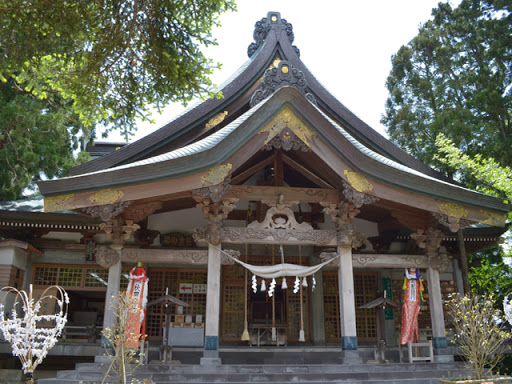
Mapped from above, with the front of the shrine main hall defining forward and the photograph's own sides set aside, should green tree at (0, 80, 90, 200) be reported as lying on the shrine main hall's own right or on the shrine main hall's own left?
on the shrine main hall's own right

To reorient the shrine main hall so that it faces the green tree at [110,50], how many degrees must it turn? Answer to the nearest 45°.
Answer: approximately 45° to its right

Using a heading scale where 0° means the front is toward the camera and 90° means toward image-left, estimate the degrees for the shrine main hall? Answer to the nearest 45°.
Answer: approximately 0°

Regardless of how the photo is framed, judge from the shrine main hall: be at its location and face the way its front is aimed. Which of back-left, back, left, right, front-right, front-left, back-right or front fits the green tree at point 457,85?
back-left
